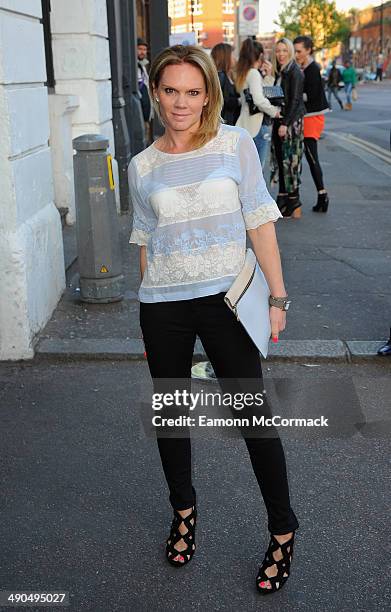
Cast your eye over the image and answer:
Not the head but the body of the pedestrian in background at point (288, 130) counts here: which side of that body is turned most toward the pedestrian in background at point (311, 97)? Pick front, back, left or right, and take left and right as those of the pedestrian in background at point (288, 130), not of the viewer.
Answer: back

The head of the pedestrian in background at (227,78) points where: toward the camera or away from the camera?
away from the camera

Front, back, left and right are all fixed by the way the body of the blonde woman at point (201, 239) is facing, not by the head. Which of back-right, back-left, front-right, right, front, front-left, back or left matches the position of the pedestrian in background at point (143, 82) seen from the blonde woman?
back

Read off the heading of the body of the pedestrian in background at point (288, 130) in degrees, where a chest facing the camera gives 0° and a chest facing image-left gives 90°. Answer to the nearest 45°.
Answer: approximately 45°

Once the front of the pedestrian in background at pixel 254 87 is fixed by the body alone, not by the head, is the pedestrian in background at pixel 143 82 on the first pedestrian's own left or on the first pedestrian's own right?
on the first pedestrian's own left

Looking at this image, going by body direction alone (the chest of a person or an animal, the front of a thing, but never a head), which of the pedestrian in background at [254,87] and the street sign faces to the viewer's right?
the pedestrian in background

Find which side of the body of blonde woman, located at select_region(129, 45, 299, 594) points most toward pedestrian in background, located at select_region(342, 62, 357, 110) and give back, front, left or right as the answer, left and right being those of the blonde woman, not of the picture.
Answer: back
